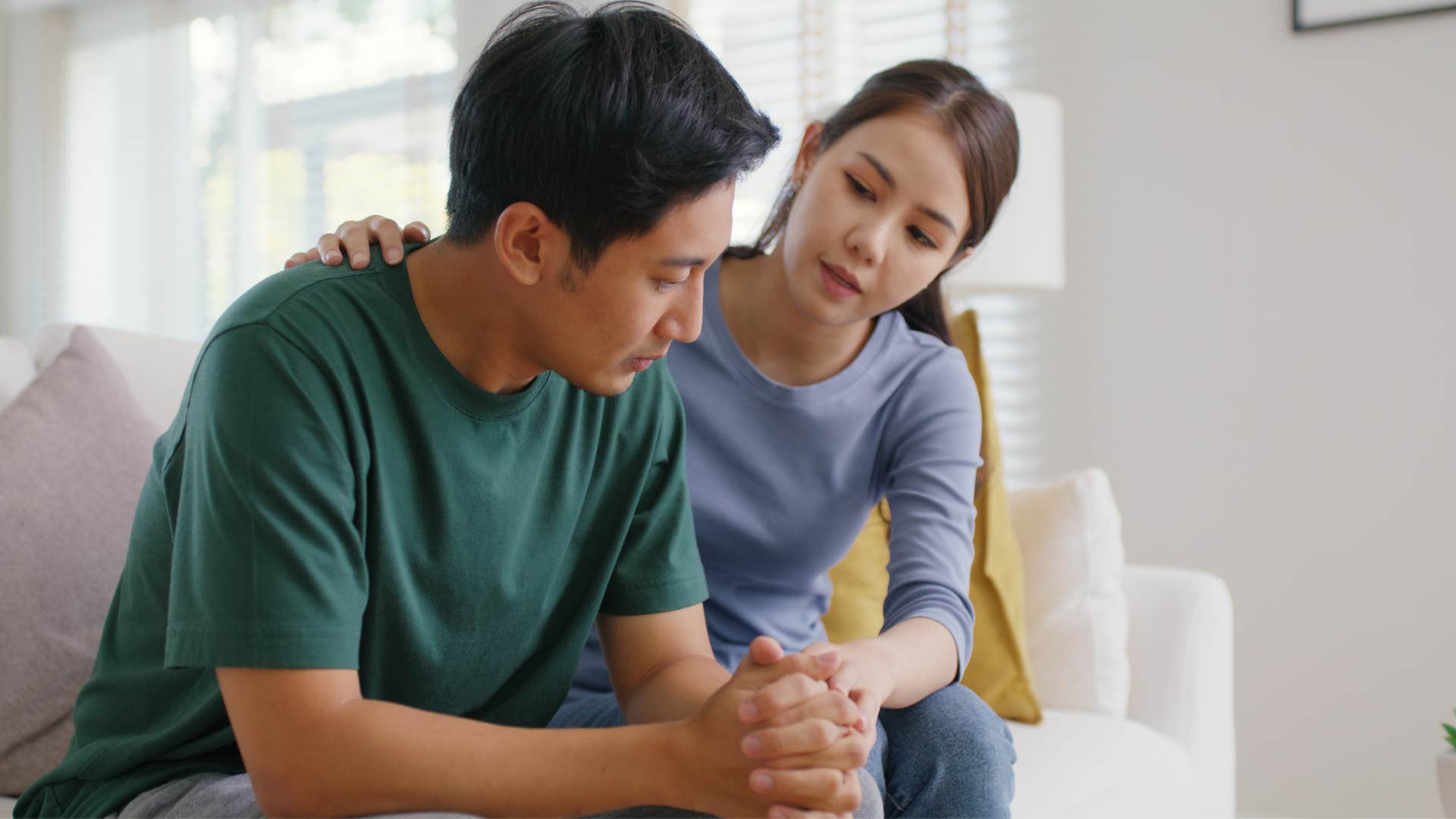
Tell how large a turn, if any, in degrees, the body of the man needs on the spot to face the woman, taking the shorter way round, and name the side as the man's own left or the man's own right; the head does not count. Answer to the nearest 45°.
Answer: approximately 90° to the man's own left

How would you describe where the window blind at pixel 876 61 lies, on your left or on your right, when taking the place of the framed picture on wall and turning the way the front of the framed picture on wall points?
on your right

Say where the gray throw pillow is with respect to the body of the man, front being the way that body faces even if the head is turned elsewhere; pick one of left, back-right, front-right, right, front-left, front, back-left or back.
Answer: back

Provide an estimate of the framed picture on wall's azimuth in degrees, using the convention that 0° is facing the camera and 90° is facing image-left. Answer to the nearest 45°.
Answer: approximately 45°

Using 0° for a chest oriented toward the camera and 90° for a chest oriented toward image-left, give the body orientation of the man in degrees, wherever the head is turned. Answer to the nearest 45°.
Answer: approximately 315°

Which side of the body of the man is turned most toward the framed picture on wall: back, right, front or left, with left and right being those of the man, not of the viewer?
left

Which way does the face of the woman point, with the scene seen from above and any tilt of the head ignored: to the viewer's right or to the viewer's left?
to the viewer's left

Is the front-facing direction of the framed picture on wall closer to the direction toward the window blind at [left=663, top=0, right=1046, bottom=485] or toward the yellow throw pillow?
the yellow throw pillow
